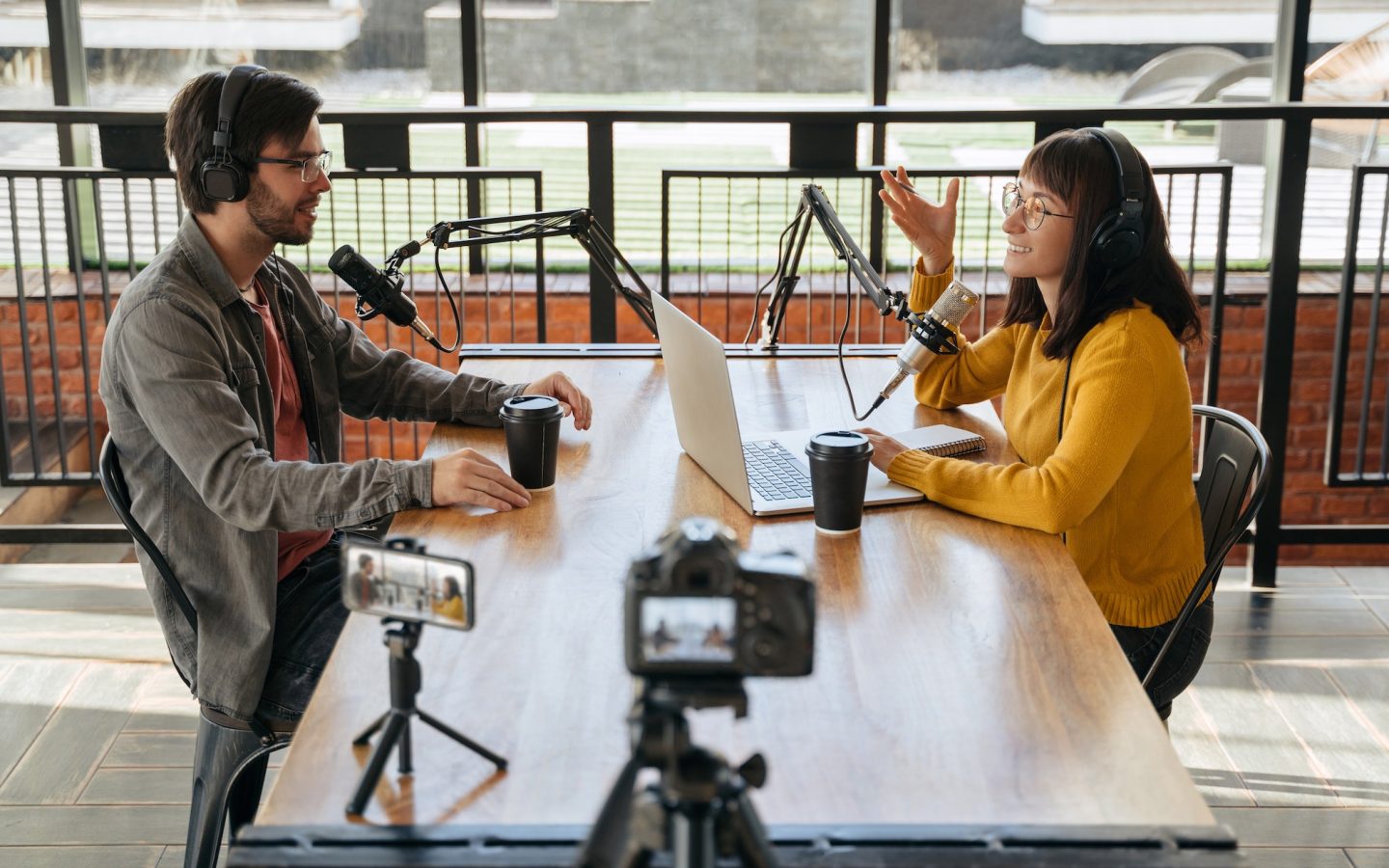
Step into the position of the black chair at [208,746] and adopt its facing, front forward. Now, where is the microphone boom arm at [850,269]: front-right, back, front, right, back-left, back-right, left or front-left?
front

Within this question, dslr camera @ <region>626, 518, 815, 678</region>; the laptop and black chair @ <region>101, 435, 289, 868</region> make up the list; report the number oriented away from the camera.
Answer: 1

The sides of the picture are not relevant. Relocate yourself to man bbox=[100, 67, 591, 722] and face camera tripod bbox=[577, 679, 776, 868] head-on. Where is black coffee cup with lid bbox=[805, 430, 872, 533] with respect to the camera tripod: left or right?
left

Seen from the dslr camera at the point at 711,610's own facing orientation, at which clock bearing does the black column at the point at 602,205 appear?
The black column is roughly at 12 o'clock from the dslr camera.

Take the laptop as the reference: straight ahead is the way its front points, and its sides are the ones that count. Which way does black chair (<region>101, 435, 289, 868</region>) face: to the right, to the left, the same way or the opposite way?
the same way

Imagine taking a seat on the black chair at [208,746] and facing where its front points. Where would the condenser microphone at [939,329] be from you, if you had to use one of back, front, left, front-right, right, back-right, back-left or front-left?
front

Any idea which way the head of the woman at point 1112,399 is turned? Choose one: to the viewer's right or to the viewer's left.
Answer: to the viewer's left

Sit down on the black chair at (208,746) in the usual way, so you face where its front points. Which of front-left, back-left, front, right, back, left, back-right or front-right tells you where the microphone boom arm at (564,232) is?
front-left

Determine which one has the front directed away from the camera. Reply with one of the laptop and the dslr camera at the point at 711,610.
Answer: the dslr camera

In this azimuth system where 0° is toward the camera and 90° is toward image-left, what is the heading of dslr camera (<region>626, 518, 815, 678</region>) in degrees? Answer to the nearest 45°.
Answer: approximately 180°

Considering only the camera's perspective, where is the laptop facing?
facing to the right of the viewer

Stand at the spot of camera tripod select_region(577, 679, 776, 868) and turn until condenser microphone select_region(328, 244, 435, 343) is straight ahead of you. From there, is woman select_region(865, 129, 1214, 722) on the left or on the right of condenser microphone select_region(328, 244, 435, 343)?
right

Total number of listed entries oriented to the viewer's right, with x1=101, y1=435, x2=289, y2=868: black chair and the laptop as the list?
2

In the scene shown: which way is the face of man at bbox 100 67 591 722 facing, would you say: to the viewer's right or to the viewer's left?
to the viewer's right

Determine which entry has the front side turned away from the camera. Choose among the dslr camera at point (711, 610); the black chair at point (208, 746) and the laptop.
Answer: the dslr camera

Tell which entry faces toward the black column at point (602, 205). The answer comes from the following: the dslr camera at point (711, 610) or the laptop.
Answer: the dslr camera

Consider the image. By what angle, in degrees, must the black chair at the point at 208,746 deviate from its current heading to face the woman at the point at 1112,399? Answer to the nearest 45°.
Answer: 0° — it already faces them

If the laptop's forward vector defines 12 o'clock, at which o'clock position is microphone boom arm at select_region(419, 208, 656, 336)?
The microphone boom arm is roughly at 8 o'clock from the laptop.

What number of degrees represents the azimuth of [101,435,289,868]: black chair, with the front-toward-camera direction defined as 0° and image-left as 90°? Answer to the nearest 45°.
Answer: approximately 270°
